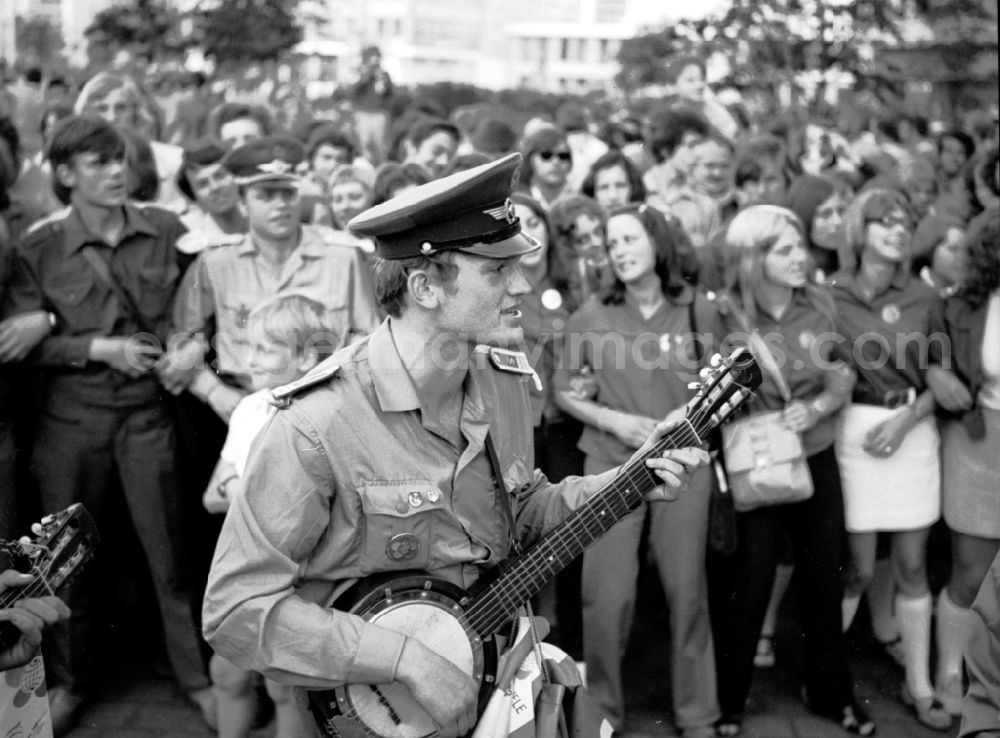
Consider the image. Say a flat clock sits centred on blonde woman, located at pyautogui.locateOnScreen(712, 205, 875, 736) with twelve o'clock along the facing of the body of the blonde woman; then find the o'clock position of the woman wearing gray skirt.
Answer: The woman wearing gray skirt is roughly at 8 o'clock from the blonde woman.

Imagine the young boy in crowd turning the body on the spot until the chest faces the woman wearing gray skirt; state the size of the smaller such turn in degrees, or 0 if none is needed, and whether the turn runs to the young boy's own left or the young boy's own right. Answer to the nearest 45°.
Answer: approximately 135° to the young boy's own left

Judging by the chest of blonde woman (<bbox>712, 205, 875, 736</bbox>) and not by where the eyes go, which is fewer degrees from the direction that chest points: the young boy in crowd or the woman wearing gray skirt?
the young boy in crowd

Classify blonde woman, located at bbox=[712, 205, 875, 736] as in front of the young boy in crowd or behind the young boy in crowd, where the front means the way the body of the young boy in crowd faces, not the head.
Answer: behind

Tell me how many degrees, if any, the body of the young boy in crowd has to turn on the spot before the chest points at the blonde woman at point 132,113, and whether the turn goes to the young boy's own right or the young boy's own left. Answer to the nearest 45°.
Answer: approximately 135° to the young boy's own right

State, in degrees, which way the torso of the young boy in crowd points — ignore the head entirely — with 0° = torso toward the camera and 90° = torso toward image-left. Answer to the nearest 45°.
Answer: approximately 45°

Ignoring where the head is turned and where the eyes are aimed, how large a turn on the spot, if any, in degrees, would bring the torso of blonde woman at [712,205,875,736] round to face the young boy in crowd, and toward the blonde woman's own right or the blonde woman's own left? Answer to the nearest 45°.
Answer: approximately 45° to the blonde woman's own right
